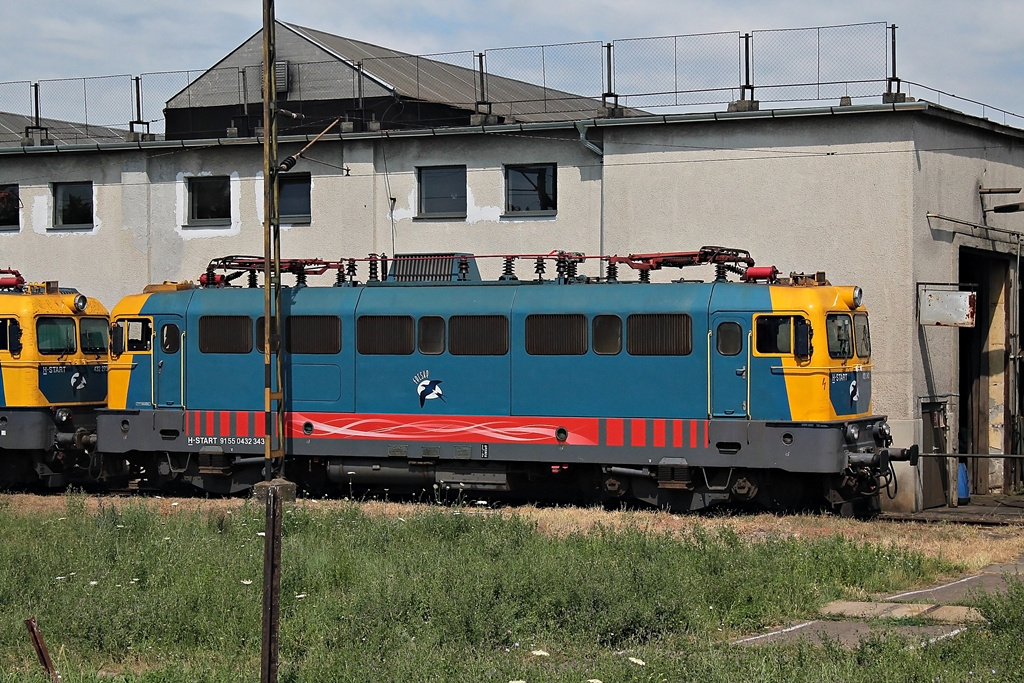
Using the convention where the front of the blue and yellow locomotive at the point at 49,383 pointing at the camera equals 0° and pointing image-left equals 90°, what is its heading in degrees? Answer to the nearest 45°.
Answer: approximately 315°

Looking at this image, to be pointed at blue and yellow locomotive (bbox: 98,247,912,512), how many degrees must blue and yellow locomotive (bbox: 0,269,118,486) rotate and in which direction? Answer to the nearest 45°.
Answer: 0° — it already faces it

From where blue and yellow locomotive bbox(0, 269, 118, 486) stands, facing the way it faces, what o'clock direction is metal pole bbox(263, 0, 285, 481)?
The metal pole is roughly at 12 o'clock from the blue and yellow locomotive.

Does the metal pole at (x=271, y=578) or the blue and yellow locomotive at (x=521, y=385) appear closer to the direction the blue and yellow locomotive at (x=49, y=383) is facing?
the blue and yellow locomotive

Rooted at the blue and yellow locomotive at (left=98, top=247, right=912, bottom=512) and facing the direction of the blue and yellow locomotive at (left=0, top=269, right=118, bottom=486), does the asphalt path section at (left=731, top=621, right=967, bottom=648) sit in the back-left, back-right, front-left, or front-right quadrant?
back-left
